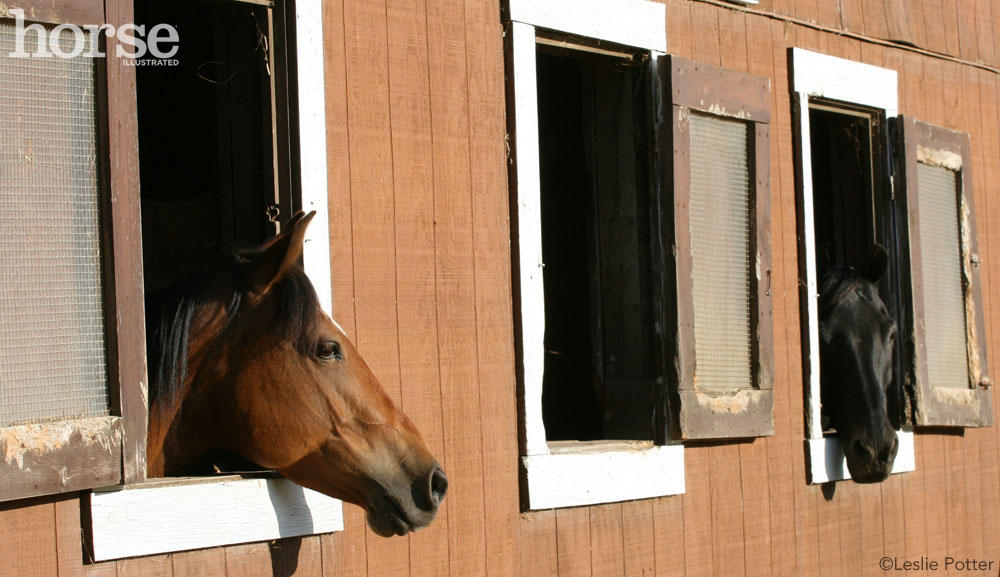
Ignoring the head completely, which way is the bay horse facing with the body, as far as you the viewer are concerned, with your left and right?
facing to the right of the viewer

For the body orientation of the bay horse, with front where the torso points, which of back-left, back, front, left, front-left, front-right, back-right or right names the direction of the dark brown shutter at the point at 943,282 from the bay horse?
front-left
